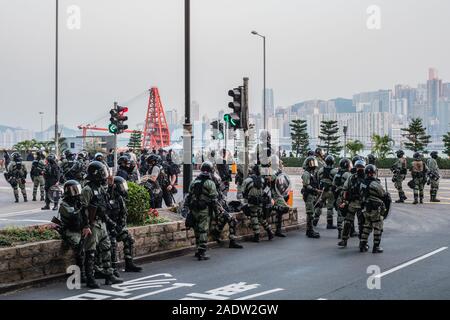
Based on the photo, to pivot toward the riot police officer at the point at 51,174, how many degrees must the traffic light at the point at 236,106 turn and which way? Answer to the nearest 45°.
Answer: approximately 45° to its right

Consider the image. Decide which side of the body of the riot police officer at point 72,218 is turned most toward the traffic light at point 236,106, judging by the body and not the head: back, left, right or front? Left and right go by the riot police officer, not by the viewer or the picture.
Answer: left

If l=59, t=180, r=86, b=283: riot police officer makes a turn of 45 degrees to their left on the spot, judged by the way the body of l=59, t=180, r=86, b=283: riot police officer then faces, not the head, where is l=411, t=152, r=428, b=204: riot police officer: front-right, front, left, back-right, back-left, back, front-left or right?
front-left

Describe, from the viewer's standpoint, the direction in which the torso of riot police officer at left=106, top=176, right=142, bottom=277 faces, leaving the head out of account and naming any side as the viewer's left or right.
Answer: facing to the right of the viewer
